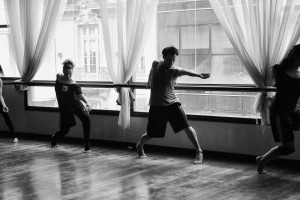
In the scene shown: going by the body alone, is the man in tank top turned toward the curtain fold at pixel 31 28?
no
